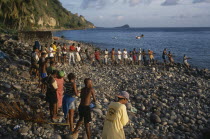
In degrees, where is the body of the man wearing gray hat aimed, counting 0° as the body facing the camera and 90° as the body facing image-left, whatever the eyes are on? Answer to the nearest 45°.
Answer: approximately 225°

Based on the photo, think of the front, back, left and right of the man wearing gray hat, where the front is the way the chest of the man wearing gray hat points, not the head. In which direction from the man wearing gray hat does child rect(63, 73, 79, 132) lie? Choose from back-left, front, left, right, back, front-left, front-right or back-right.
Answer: left

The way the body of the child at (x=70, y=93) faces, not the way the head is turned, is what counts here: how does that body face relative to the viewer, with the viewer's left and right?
facing away from the viewer and to the right of the viewer

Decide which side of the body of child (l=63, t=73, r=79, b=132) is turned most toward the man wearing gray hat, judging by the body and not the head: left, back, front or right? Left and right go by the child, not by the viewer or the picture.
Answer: right
